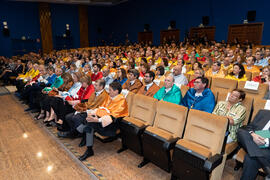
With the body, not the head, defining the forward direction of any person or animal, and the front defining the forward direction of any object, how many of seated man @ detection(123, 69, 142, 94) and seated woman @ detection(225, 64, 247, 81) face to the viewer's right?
0

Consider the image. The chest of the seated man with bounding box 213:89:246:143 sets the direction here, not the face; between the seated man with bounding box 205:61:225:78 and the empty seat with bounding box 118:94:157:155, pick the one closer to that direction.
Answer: the empty seat

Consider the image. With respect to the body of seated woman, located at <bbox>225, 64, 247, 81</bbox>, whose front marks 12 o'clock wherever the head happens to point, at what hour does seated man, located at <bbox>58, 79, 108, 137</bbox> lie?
The seated man is roughly at 12 o'clock from the seated woman.

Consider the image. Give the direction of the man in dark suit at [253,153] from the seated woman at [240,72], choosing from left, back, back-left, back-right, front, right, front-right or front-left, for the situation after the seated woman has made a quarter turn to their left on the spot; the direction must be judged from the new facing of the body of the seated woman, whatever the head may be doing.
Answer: front-right

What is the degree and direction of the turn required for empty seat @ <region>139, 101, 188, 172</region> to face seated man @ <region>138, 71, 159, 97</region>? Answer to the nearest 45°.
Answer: approximately 135° to its right

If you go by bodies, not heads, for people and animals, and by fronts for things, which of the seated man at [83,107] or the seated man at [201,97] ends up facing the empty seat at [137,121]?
the seated man at [201,97]

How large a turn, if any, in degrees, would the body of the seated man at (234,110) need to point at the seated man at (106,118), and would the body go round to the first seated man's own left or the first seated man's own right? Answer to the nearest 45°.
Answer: approximately 45° to the first seated man's own right

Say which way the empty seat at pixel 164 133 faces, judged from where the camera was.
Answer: facing the viewer and to the left of the viewer

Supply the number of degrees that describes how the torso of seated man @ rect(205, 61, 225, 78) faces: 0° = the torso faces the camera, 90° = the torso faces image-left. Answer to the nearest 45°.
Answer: approximately 45°

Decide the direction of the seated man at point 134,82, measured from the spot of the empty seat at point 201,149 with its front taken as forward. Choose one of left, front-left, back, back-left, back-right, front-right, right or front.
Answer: right

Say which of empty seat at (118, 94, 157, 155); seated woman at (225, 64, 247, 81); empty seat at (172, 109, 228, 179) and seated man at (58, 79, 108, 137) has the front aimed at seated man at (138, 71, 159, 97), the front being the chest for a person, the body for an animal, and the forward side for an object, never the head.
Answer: the seated woman

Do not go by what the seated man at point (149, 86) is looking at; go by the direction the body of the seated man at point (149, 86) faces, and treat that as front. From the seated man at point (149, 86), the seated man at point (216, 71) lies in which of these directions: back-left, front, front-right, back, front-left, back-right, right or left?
back
